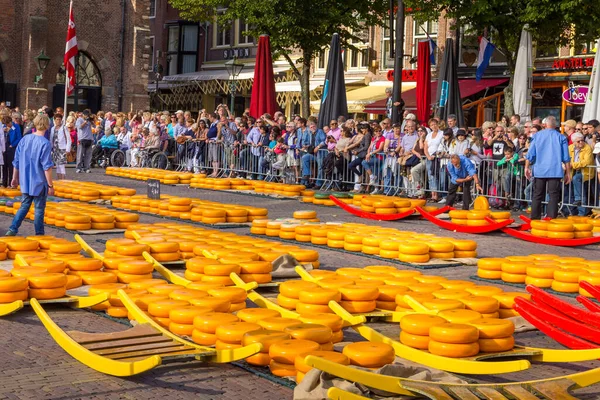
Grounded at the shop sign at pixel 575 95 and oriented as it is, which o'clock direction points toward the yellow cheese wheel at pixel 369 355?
The yellow cheese wheel is roughly at 12 o'clock from the shop sign.

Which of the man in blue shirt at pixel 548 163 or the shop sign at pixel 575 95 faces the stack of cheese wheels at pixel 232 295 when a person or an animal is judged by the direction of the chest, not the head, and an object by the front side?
the shop sign

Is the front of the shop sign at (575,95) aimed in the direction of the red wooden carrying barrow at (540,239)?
yes

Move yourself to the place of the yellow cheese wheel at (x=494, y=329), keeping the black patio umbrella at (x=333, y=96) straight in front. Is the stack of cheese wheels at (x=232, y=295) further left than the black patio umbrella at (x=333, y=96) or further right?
left

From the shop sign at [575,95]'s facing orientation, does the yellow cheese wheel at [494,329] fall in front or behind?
in front

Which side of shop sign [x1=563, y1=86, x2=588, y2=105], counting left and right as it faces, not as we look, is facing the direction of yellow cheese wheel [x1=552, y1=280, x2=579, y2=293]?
front

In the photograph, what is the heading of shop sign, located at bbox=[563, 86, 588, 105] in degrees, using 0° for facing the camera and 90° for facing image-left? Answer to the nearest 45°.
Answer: approximately 0°

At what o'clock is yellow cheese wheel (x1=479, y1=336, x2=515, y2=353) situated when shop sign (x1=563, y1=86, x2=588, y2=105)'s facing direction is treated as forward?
The yellow cheese wheel is roughly at 12 o'clock from the shop sign.
